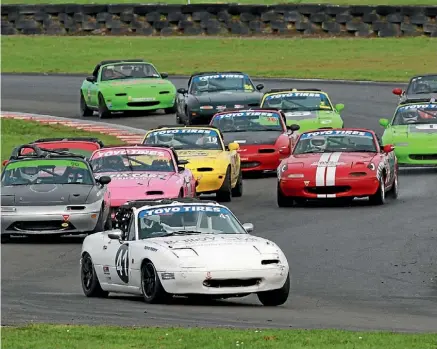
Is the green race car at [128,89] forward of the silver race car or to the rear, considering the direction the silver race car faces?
to the rear

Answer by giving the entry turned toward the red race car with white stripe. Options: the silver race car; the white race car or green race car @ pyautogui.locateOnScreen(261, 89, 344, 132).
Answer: the green race car

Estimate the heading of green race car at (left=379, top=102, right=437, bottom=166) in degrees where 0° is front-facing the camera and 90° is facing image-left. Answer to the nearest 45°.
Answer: approximately 0°

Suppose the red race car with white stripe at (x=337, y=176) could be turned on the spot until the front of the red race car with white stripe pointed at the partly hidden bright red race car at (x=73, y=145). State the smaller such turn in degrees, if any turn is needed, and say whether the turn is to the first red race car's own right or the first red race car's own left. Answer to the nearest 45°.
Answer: approximately 90° to the first red race car's own right

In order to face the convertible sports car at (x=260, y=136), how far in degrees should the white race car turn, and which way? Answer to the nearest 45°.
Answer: approximately 135° to its left

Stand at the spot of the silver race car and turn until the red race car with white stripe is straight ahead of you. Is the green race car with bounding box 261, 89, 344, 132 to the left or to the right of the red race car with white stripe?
left

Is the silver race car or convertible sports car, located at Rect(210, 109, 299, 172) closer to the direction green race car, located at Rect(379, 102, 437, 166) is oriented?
the silver race car

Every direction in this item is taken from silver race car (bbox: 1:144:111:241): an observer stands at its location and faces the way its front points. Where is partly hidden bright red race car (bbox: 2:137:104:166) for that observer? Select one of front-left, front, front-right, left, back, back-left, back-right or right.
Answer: back

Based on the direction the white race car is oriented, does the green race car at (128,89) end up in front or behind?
behind

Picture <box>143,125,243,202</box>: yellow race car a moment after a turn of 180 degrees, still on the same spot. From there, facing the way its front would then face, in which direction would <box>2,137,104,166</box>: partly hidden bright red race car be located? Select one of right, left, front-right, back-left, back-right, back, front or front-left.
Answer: left
